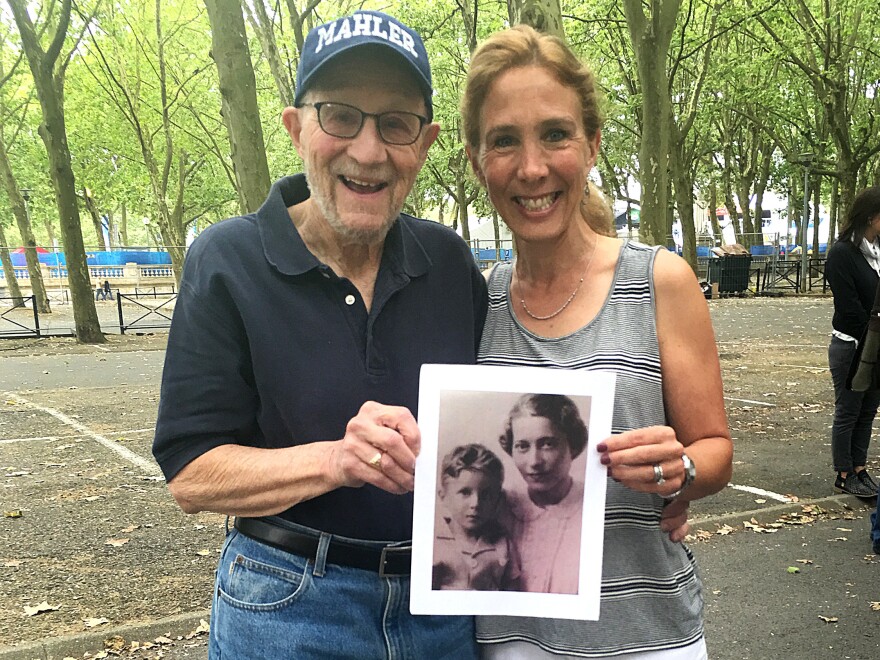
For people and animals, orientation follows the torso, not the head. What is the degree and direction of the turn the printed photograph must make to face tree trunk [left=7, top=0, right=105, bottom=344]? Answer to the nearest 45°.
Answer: approximately 135° to its right

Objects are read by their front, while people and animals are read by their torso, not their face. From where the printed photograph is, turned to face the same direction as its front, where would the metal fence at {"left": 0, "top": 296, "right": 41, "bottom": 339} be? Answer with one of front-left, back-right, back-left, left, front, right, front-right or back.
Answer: back-right

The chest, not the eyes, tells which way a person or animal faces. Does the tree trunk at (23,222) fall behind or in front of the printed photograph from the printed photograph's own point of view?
behind

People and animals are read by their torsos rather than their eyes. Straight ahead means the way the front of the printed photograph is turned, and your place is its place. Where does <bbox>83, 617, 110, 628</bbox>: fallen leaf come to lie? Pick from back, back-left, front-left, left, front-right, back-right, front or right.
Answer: back-right

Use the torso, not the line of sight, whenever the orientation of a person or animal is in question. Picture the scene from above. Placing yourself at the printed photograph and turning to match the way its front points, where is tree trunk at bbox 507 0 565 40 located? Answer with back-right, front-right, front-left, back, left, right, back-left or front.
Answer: back

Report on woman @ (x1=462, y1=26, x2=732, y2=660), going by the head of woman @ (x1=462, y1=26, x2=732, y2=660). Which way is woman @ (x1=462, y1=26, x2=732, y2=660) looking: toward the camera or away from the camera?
toward the camera

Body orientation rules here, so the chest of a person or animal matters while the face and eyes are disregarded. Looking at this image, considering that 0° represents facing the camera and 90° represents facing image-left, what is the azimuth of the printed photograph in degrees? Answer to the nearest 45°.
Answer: approximately 0°

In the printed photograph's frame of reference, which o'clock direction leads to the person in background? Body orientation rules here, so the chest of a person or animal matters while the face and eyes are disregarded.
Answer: The person in background is roughly at 7 o'clock from the printed photograph.

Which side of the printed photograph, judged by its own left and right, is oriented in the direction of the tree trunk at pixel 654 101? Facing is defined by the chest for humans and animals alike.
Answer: back

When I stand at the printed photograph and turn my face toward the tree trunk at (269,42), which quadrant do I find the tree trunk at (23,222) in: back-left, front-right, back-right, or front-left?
front-left

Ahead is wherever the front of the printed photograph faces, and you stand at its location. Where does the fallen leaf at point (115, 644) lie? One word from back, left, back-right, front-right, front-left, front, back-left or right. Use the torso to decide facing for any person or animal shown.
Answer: back-right
